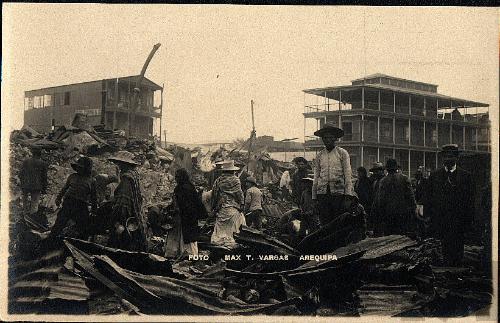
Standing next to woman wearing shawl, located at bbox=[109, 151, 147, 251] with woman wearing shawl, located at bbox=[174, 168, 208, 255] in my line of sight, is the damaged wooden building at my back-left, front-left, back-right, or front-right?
back-left

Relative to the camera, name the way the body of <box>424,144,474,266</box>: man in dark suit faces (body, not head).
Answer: toward the camera

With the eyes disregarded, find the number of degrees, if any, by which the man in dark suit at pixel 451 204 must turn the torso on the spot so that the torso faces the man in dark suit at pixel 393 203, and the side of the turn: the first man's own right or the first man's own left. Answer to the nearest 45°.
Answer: approximately 90° to the first man's own right
